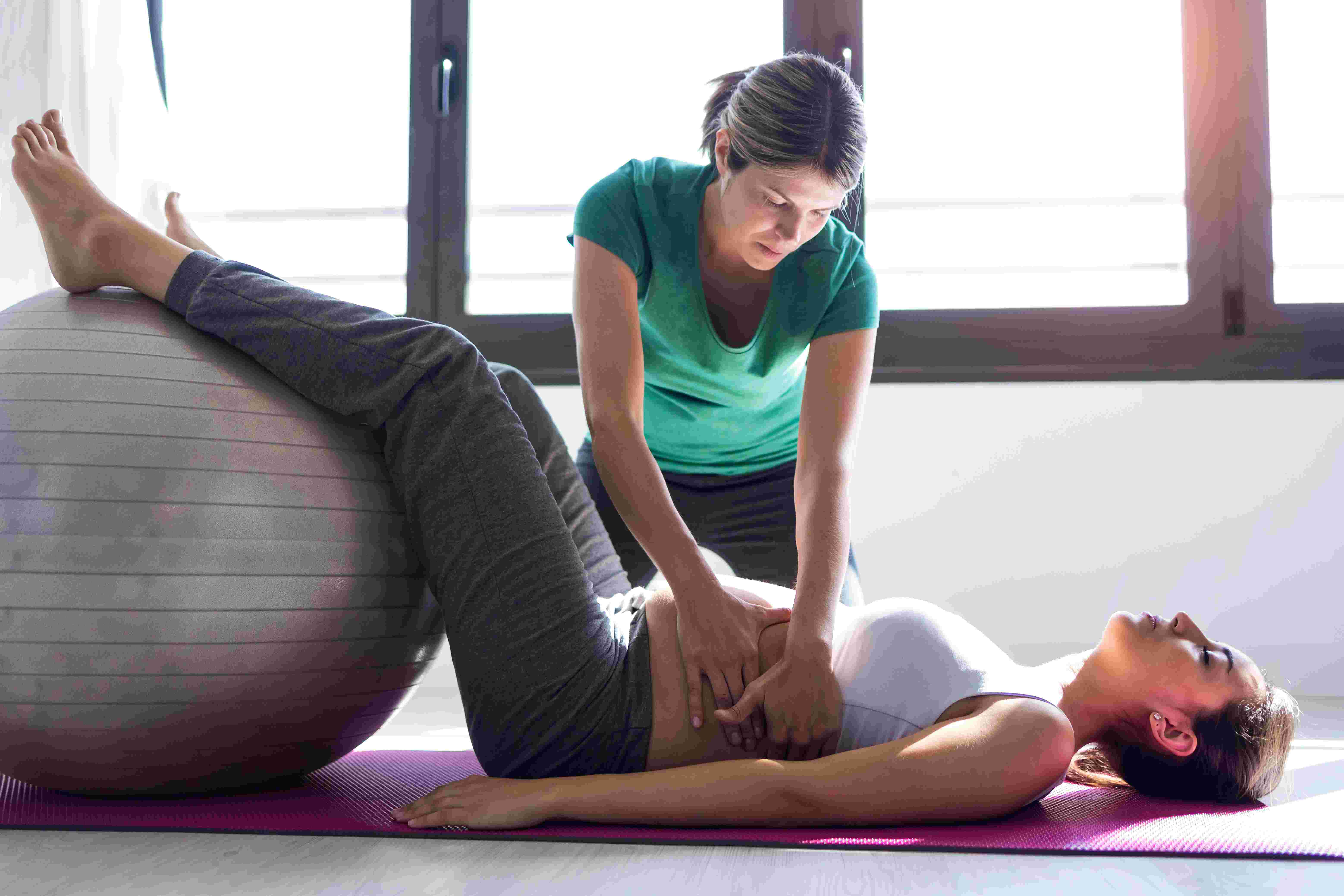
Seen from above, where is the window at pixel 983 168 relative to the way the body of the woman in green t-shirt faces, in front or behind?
behind

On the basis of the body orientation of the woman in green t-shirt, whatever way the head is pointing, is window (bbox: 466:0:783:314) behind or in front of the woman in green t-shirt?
behind

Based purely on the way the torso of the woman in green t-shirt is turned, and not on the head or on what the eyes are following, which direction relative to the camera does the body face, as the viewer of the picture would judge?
toward the camera

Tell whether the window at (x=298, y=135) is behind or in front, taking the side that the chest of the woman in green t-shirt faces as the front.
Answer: behind

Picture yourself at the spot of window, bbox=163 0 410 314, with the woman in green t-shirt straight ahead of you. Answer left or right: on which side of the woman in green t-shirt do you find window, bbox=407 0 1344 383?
left
